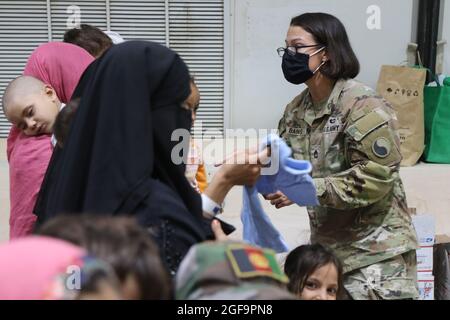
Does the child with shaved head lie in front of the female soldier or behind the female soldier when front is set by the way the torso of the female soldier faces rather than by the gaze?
in front

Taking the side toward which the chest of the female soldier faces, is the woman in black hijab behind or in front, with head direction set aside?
in front

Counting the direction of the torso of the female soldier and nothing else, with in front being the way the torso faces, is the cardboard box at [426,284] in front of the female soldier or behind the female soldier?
behind

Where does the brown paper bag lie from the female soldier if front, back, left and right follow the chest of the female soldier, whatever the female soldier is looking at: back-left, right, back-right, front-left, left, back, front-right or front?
back-right

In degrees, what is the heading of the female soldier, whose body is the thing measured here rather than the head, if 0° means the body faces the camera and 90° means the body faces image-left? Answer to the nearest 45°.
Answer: approximately 45°

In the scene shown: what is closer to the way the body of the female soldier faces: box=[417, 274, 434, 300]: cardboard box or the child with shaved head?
the child with shaved head

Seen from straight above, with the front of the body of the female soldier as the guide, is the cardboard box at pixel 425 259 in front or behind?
behind

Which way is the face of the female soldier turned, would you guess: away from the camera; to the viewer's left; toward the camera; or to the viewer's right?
to the viewer's left

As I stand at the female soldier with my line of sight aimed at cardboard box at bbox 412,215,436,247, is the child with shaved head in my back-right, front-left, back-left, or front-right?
back-left
